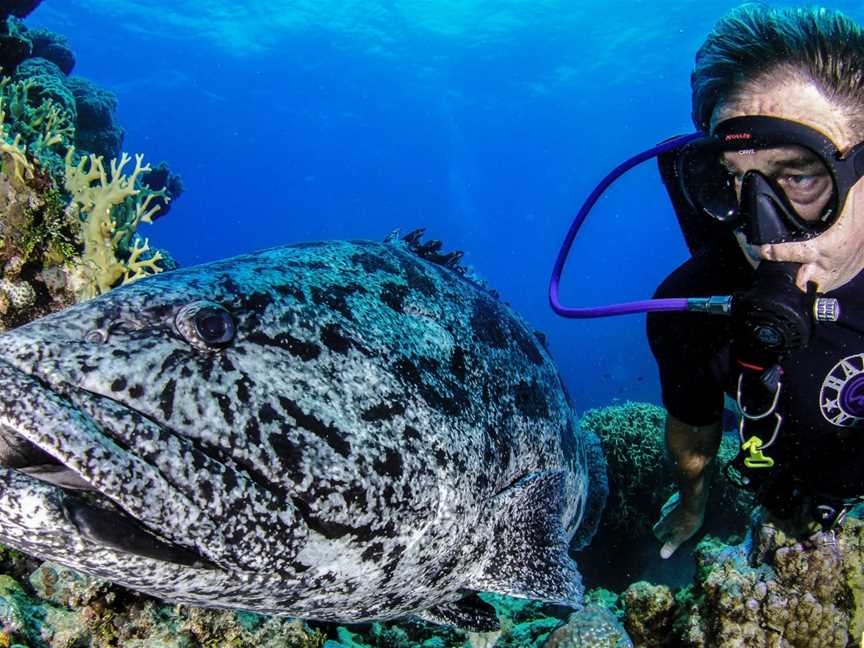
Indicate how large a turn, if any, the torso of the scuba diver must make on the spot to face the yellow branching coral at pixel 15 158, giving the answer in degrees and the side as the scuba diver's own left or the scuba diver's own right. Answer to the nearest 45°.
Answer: approximately 45° to the scuba diver's own right

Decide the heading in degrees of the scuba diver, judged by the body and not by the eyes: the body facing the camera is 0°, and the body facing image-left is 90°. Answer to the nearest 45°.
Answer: approximately 45°

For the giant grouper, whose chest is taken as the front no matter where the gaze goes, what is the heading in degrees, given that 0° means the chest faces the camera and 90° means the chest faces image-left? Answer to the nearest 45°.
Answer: approximately 45°

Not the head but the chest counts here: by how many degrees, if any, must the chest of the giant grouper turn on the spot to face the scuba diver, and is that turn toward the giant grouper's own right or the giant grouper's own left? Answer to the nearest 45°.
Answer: approximately 135° to the giant grouper's own left

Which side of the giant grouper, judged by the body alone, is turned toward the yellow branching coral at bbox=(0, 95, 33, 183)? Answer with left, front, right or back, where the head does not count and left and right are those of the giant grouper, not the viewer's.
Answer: right

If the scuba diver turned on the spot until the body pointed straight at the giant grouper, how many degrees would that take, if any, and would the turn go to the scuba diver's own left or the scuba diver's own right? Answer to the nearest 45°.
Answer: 0° — they already face it
